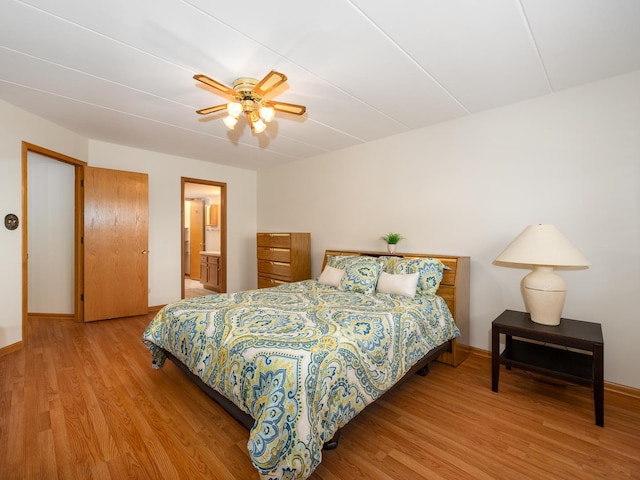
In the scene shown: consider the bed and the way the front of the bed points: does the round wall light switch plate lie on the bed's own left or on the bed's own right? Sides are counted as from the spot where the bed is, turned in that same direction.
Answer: on the bed's own right

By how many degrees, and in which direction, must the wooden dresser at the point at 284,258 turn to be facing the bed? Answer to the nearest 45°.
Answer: approximately 45° to its left

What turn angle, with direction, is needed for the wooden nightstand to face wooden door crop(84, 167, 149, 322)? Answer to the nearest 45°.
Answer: approximately 45° to its right

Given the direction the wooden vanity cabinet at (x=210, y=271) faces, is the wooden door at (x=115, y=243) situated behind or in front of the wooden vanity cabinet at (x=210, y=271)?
in front

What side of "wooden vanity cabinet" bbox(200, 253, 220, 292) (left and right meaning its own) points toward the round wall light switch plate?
front

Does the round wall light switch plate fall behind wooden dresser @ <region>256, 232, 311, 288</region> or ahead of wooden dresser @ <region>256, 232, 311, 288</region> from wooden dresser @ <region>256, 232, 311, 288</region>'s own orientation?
ahead

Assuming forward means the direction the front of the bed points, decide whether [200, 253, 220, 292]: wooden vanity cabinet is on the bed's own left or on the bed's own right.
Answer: on the bed's own right

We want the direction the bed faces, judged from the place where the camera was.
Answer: facing the viewer and to the left of the viewer
